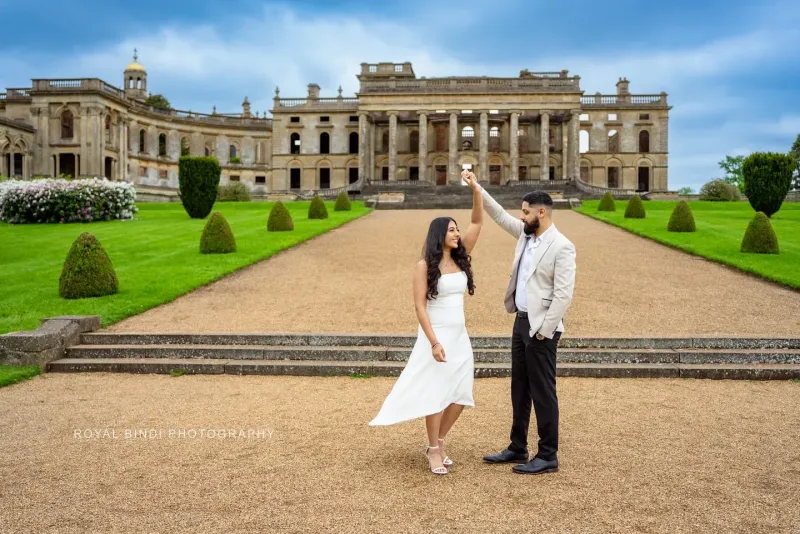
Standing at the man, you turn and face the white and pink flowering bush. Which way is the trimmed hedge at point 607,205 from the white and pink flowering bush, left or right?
right

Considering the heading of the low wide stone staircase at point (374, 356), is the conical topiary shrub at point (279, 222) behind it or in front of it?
behind

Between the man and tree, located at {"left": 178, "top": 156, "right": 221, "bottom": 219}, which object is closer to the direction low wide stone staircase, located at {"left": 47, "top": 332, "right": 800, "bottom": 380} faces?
the man

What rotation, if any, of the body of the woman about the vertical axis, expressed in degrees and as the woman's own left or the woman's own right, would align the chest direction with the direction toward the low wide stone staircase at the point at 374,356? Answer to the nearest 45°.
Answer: approximately 135° to the woman's own left

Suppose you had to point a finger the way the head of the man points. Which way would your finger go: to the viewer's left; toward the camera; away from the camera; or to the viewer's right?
to the viewer's left

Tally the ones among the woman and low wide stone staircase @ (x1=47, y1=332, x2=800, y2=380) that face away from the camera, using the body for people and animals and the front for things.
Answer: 0

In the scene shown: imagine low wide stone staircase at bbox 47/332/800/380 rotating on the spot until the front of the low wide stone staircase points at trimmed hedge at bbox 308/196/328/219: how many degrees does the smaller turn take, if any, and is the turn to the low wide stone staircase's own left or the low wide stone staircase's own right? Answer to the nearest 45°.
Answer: approximately 180°

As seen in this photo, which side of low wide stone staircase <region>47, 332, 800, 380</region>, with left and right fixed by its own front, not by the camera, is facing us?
front

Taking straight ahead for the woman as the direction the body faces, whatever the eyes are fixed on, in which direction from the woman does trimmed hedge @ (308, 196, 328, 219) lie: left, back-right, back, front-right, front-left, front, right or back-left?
back-left

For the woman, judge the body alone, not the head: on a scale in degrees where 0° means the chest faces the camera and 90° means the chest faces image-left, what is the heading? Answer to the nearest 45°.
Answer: approximately 315°

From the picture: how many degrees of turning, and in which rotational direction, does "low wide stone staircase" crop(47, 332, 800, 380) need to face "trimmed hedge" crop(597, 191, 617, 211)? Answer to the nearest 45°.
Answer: approximately 180°
